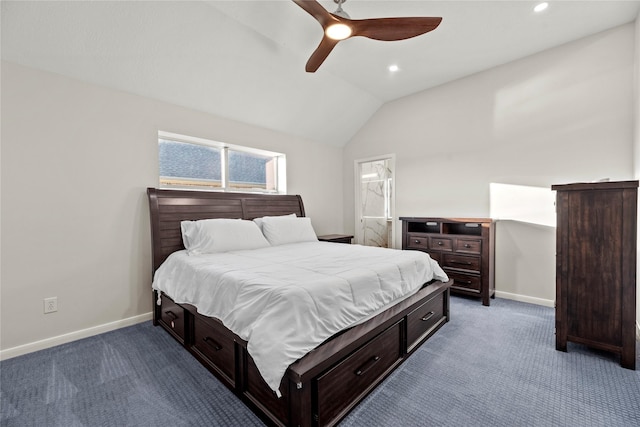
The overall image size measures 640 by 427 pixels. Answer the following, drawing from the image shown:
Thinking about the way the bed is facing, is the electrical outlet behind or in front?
behind

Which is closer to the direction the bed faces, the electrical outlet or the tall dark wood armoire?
the tall dark wood armoire

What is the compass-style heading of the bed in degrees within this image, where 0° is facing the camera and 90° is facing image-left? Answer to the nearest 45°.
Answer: approximately 315°

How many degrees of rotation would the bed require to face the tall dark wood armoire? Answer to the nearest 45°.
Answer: approximately 45° to its left

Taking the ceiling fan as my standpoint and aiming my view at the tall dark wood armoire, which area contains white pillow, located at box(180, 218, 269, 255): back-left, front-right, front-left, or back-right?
back-left
